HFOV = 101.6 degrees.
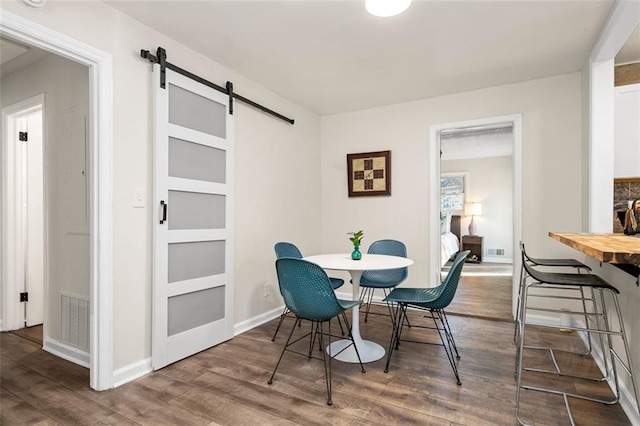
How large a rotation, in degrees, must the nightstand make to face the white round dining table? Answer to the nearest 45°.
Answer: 0° — it already faces it

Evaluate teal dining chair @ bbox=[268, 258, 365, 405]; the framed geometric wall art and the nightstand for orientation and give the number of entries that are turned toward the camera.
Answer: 2

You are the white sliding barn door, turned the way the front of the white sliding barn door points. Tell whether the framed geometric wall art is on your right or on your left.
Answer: on your left

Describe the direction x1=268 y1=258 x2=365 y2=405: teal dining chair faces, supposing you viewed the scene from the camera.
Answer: facing away from the viewer and to the right of the viewer

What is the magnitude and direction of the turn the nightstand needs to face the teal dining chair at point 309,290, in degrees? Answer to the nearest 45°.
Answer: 0° — it already faces it

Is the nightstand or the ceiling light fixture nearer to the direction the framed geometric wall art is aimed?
the ceiling light fixture

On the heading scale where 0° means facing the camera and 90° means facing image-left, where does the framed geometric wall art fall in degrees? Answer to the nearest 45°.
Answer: approximately 0°

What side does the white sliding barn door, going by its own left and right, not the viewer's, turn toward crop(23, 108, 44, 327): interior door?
back

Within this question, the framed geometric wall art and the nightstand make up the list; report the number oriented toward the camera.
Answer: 2
